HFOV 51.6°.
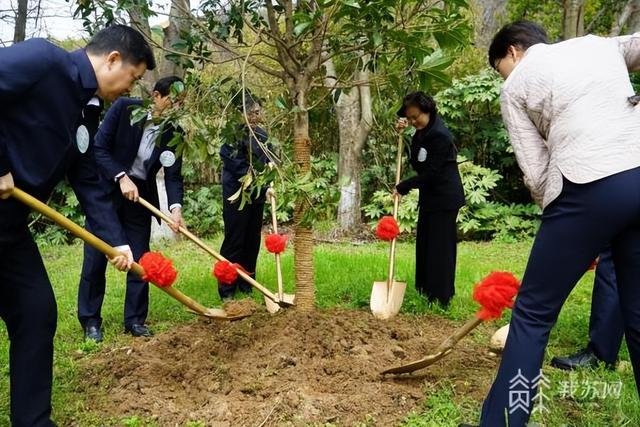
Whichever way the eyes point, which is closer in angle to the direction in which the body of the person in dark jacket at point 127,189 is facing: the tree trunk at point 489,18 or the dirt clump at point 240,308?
the dirt clump

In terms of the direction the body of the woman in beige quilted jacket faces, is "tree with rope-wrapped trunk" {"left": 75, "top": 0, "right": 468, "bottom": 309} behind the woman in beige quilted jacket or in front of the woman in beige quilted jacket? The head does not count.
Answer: in front

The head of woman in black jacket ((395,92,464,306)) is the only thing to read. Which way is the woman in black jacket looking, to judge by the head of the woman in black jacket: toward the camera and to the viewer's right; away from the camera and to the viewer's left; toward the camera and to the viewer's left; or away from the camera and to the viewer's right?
toward the camera and to the viewer's left

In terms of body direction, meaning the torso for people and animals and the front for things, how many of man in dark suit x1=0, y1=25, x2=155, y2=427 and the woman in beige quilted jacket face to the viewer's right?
1

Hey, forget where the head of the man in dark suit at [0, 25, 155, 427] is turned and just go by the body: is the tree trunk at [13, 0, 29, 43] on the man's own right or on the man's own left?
on the man's own left

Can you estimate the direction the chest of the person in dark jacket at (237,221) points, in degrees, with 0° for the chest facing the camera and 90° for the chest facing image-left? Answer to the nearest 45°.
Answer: approximately 315°

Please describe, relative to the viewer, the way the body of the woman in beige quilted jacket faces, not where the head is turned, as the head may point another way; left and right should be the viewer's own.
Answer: facing away from the viewer and to the left of the viewer

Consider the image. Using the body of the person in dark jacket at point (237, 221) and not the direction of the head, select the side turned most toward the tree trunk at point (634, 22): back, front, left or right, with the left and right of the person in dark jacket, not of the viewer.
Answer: left

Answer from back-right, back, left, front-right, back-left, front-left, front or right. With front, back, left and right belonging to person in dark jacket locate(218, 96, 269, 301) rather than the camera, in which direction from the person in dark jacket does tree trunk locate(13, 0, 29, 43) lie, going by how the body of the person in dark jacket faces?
back

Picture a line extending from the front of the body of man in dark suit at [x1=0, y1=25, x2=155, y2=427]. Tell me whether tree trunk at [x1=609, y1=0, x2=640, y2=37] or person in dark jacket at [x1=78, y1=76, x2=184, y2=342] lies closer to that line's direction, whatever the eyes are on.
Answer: the tree trunk

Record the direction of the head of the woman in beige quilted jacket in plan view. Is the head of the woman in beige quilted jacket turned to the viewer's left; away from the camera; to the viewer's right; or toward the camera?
to the viewer's left

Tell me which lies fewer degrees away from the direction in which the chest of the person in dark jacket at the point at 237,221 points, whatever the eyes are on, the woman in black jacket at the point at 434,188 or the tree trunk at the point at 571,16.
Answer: the woman in black jacket

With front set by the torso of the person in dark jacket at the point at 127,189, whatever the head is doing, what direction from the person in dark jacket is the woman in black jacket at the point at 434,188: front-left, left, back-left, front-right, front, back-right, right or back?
front-left

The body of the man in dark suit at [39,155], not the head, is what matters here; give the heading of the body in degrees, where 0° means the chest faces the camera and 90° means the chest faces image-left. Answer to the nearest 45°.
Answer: approximately 270°

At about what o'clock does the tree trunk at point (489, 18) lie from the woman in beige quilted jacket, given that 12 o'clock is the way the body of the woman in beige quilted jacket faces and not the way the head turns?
The tree trunk is roughly at 1 o'clock from the woman in beige quilted jacket.
